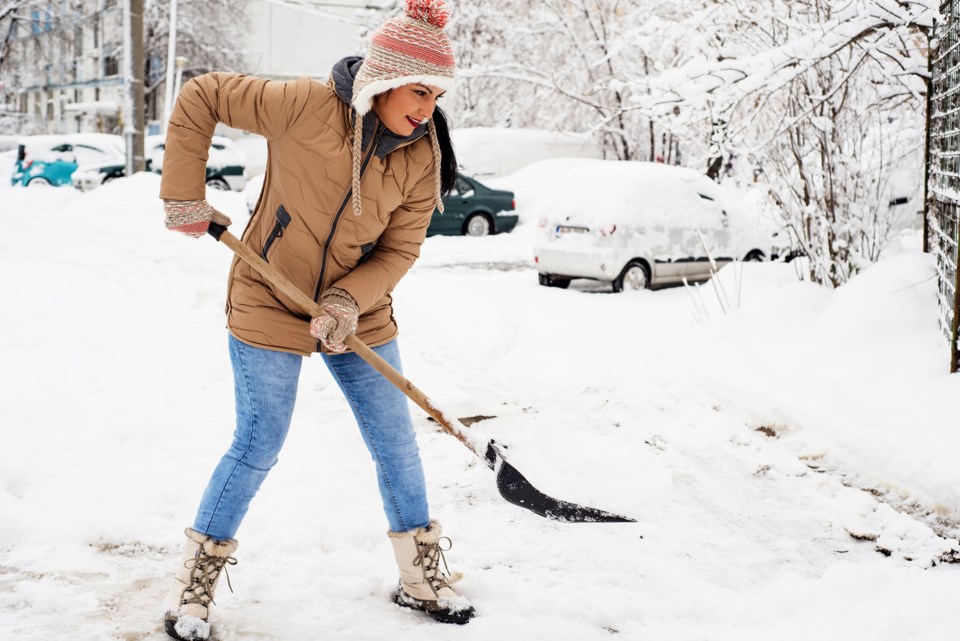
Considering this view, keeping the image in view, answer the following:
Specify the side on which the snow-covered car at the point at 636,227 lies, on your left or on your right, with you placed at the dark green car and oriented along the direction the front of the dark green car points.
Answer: on your left

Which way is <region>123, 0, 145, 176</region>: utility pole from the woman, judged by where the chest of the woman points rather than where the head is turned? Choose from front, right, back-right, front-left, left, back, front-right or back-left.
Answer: back-left

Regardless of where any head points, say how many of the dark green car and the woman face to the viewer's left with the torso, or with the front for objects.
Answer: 1

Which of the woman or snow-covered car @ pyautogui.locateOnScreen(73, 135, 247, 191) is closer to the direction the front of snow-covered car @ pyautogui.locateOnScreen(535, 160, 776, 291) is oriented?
the snow-covered car

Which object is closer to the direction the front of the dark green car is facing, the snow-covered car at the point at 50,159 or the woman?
the snow-covered car

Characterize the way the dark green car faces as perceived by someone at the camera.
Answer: facing to the left of the viewer

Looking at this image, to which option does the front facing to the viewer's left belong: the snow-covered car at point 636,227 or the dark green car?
the dark green car

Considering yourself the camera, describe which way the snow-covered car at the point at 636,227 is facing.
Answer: facing away from the viewer and to the right of the viewer

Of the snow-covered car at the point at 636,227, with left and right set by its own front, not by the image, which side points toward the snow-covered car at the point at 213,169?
left

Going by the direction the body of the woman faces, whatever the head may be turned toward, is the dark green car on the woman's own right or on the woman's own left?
on the woman's own left

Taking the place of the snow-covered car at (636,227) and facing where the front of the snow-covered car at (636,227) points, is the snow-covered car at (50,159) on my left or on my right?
on my left

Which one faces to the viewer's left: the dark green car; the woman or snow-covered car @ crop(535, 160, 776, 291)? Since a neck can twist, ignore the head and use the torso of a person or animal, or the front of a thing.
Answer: the dark green car

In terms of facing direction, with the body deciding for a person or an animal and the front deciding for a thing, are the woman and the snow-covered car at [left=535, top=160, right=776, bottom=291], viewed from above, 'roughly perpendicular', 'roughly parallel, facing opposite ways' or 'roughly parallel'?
roughly perpendicular
